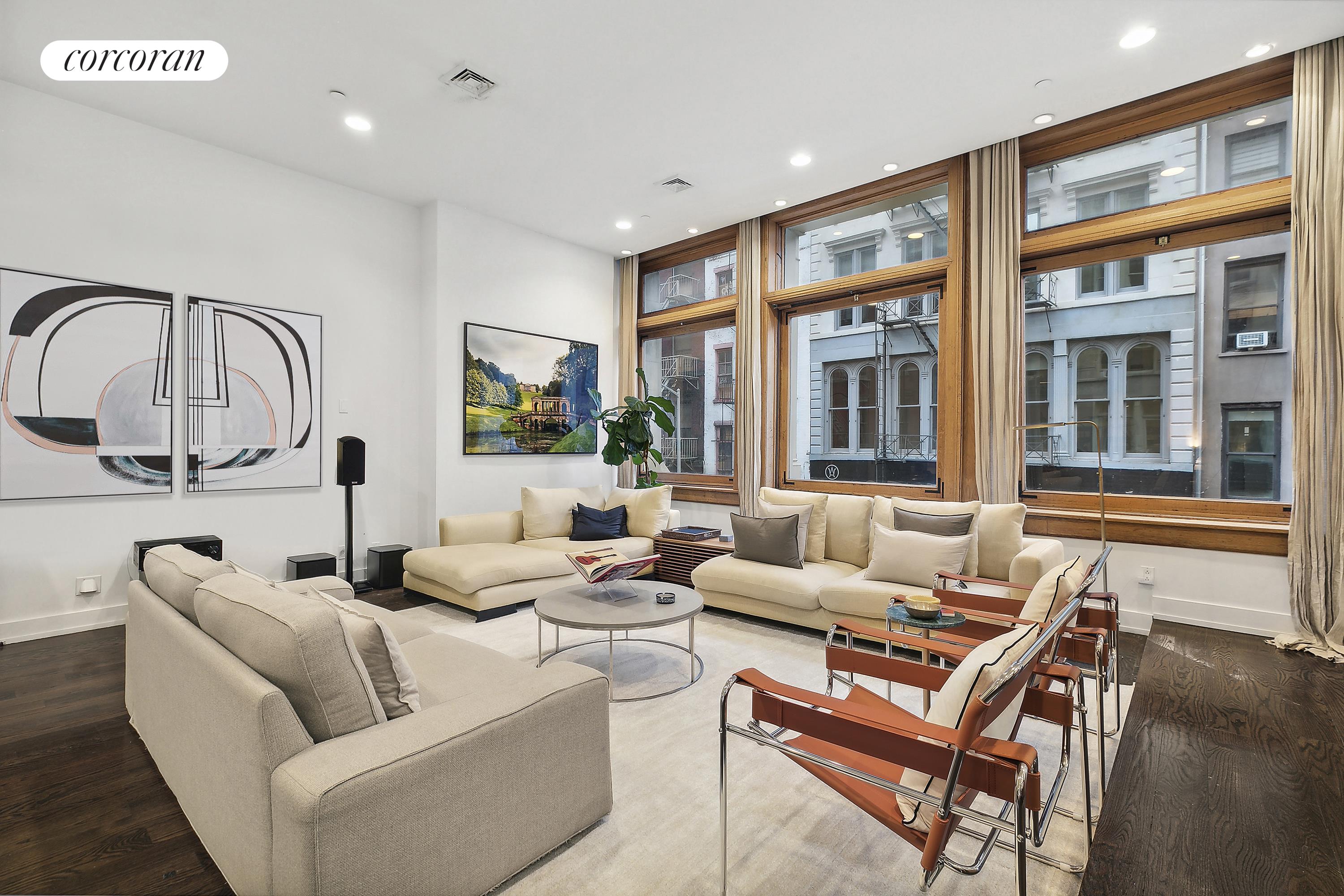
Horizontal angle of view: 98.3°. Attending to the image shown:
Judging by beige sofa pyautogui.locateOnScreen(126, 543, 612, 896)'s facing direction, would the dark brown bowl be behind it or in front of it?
in front

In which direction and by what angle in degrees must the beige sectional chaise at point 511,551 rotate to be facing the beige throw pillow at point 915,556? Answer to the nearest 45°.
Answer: approximately 90° to its left

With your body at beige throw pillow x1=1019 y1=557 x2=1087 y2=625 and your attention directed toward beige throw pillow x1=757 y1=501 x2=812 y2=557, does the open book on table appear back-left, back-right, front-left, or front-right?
front-left

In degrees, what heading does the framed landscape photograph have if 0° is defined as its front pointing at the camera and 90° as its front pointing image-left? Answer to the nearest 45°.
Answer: approximately 315°

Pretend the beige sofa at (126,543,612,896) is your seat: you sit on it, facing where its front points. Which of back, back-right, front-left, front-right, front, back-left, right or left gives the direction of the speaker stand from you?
front-left

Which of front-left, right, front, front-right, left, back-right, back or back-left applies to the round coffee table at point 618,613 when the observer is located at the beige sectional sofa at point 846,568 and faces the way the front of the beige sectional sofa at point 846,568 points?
front

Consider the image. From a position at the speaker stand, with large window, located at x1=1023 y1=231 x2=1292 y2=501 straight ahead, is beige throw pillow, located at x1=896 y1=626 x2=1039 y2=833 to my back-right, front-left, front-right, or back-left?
front-right

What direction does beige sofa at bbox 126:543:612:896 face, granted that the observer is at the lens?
facing away from the viewer and to the right of the viewer

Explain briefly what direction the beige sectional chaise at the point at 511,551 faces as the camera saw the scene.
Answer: facing the viewer and to the left of the viewer

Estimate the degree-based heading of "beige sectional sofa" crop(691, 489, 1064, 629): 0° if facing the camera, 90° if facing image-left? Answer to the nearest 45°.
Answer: approximately 45°

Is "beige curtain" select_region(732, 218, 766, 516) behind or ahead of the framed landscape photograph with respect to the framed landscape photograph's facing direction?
ahead

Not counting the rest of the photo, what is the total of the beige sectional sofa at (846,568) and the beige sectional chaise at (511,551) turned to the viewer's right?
0

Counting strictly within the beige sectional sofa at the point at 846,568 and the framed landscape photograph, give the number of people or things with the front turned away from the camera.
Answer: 0

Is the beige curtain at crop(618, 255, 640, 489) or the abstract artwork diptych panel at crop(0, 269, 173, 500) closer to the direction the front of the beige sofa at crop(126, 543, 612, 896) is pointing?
the beige curtain

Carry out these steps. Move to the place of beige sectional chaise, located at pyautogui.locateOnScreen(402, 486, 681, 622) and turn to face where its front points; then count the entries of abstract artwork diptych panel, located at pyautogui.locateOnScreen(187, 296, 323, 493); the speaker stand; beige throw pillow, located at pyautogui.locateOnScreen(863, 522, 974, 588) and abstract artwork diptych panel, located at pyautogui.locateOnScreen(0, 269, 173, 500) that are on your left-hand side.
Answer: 1
